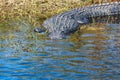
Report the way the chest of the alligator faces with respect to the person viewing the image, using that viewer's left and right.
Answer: facing the viewer and to the left of the viewer
